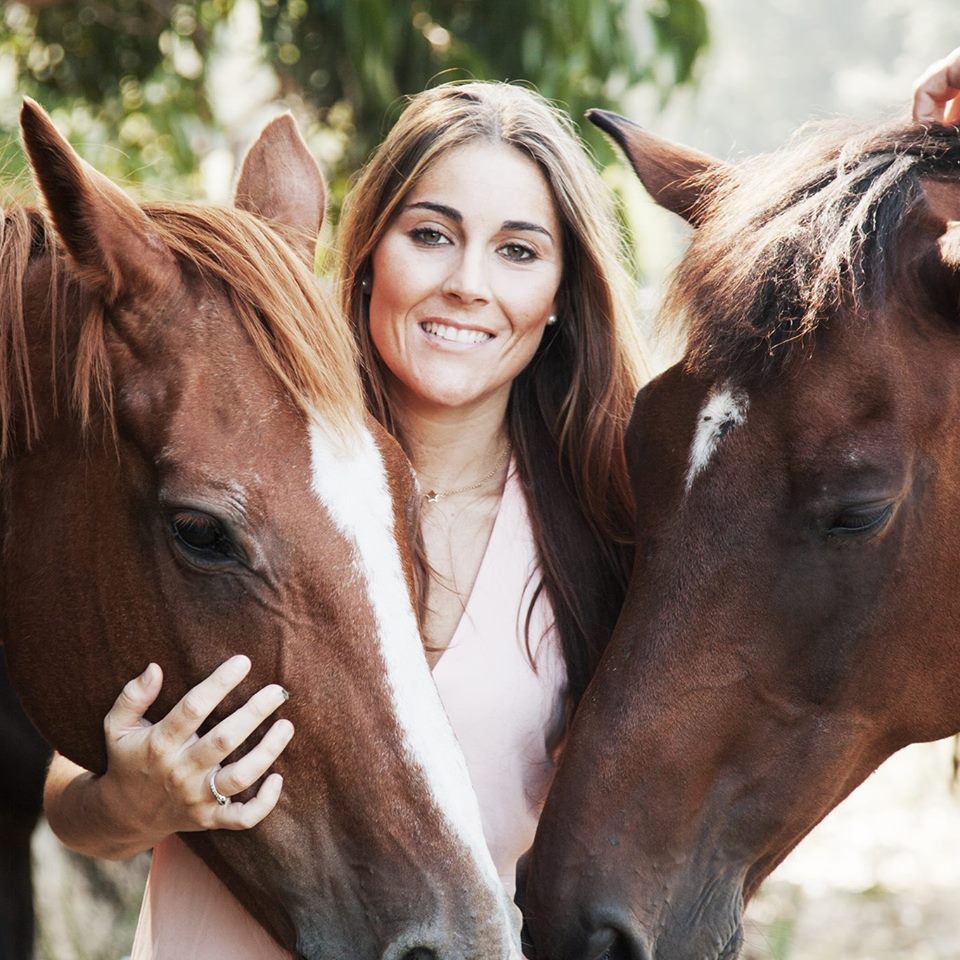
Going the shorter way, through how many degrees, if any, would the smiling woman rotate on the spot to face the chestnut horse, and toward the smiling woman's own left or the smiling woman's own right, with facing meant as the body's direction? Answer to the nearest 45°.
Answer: approximately 45° to the smiling woman's own right

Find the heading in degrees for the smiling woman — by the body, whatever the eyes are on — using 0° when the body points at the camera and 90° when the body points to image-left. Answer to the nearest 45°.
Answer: approximately 0°
